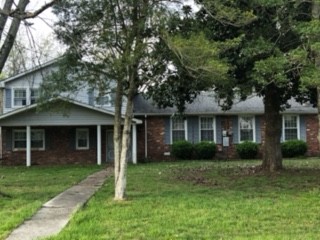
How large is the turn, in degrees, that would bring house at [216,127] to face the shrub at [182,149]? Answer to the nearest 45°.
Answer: approximately 45° to its right

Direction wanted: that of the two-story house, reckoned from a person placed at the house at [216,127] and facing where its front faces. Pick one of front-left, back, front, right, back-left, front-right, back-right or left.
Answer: right

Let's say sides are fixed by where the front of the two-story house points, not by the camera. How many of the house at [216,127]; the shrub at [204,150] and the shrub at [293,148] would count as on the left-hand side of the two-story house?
3

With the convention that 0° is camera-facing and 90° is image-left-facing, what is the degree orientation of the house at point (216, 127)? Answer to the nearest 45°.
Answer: approximately 0°

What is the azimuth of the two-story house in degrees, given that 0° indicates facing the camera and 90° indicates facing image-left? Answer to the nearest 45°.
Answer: approximately 0°

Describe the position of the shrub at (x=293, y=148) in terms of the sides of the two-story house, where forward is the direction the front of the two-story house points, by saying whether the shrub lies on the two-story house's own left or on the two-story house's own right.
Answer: on the two-story house's own left

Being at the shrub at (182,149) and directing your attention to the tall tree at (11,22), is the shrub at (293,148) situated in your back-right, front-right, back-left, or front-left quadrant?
back-left

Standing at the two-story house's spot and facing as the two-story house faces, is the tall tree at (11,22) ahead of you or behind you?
ahead

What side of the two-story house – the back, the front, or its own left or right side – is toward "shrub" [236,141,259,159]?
left

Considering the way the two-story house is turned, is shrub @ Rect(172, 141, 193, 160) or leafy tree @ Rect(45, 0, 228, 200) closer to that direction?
the leafy tree

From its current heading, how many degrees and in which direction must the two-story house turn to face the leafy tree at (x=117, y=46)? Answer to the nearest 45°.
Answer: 0° — it already faces it
